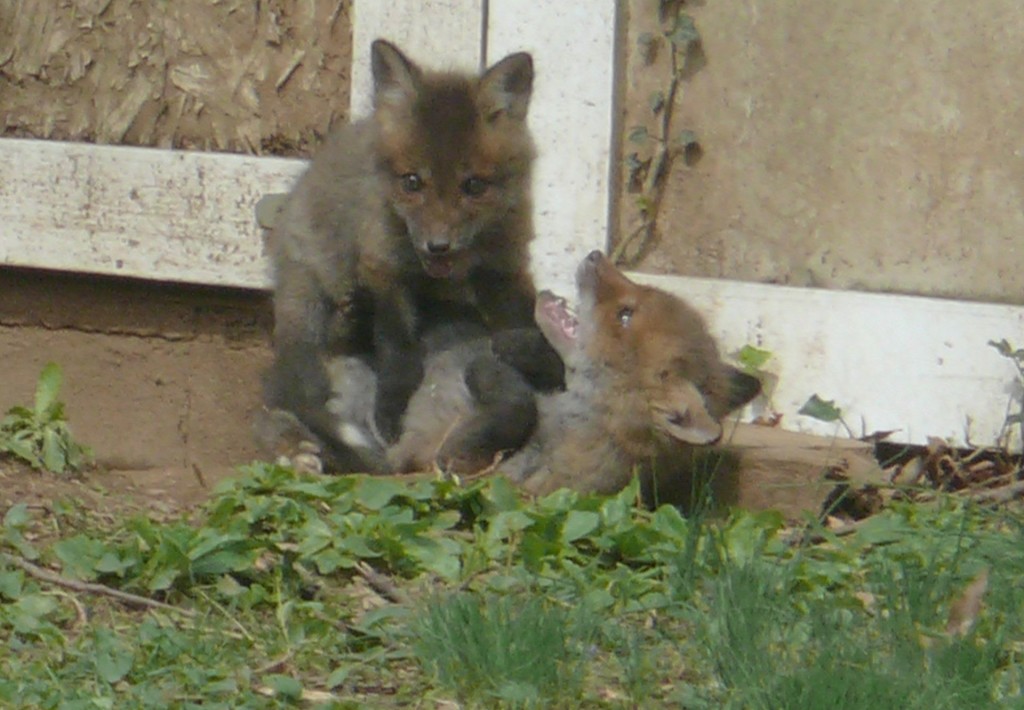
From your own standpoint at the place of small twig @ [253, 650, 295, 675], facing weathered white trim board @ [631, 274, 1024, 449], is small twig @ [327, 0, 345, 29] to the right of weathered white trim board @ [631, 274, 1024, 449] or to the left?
left

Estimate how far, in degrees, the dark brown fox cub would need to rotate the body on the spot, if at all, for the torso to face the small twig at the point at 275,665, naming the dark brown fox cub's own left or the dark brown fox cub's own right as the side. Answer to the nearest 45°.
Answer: approximately 45° to the dark brown fox cub's own right

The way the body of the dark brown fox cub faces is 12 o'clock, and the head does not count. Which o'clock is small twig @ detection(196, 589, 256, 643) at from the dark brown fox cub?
The small twig is roughly at 2 o'clock from the dark brown fox cub.

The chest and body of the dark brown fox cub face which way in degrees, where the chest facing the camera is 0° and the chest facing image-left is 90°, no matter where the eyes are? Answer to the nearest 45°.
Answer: approximately 315°

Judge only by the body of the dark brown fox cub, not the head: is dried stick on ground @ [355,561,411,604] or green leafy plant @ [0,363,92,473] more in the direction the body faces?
the dried stick on ground

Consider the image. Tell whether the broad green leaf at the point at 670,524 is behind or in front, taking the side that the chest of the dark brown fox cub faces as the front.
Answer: in front

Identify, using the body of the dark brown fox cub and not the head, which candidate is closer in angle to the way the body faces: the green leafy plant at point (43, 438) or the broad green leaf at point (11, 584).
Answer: the broad green leaf

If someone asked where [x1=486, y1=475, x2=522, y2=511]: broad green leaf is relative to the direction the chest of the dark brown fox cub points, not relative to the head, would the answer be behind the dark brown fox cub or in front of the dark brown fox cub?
in front

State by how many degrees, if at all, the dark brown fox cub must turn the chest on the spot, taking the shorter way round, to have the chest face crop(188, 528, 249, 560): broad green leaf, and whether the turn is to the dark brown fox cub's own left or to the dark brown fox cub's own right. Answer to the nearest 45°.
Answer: approximately 45° to the dark brown fox cub's own right

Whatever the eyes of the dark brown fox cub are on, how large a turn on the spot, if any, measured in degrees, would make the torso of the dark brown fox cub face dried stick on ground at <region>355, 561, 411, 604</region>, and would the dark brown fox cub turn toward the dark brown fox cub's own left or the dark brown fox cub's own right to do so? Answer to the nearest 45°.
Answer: approximately 45° to the dark brown fox cub's own right

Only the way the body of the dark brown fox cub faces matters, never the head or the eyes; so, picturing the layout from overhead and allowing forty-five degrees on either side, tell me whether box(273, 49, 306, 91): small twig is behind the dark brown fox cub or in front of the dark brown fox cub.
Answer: behind
